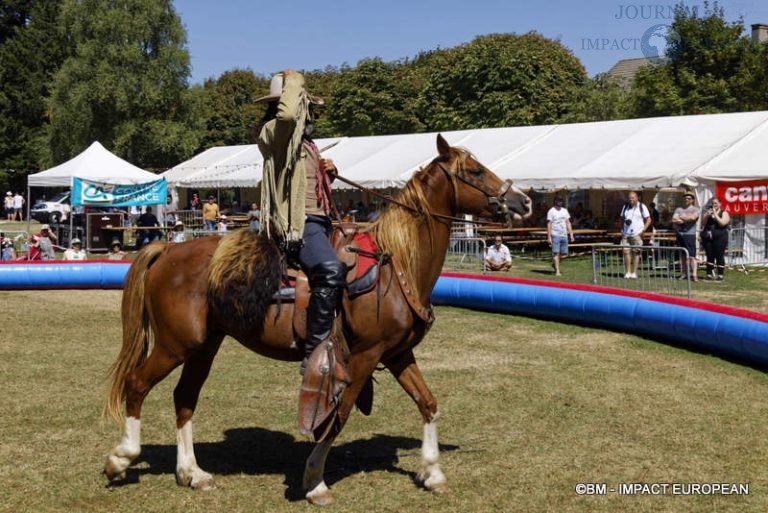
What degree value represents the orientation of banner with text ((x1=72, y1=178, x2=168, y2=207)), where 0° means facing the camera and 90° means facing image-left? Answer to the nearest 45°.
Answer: approximately 0°

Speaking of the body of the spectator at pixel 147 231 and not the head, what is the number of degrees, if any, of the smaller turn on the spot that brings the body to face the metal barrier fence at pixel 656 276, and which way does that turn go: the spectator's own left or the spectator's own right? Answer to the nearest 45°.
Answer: approximately 45° to the spectator's own left

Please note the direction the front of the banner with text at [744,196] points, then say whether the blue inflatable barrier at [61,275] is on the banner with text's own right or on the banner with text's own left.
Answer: on the banner with text's own right

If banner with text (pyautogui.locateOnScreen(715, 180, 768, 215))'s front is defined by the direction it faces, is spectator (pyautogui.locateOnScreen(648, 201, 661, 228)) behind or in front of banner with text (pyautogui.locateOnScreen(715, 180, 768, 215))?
behind

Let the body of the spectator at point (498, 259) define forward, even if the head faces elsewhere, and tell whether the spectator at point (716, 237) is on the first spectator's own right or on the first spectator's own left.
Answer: on the first spectator's own left

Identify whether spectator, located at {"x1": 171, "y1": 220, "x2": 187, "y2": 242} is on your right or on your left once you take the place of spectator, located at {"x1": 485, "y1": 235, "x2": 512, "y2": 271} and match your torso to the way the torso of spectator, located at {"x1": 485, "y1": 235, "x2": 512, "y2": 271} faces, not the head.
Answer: on your right

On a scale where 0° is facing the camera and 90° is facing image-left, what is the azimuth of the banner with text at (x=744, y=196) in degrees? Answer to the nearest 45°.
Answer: approximately 0°

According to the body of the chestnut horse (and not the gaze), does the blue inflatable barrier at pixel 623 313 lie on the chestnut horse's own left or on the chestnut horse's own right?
on the chestnut horse's own left

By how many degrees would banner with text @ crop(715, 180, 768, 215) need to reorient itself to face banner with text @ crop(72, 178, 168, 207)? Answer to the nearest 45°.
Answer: approximately 90° to its right
